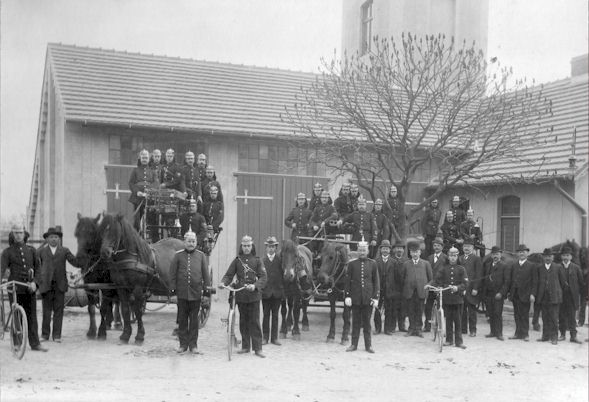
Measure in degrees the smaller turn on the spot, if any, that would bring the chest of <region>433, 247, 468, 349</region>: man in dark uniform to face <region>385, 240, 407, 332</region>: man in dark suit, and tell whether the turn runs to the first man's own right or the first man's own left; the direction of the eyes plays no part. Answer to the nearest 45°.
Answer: approximately 135° to the first man's own right

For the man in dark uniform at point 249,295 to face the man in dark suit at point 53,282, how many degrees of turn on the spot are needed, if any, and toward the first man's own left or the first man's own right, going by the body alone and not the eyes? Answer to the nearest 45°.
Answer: approximately 90° to the first man's own right

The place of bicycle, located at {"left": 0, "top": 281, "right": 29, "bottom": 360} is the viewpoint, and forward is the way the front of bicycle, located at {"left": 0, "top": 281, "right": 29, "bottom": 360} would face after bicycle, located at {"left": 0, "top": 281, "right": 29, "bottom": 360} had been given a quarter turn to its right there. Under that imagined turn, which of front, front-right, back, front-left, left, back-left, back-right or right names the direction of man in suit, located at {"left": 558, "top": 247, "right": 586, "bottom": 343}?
back-left

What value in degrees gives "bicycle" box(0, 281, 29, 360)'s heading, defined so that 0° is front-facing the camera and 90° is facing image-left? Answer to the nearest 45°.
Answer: approximately 315°

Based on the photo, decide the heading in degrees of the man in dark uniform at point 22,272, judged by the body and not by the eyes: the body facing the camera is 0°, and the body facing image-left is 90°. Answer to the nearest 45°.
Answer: approximately 0°

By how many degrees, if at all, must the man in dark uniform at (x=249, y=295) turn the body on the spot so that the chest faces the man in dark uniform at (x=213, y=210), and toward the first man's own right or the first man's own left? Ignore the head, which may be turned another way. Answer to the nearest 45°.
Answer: approximately 180°

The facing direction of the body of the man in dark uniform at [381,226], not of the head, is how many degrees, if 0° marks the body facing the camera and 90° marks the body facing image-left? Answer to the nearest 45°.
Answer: approximately 45°

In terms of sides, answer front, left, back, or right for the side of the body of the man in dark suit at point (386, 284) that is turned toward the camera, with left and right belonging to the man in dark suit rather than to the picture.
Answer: front

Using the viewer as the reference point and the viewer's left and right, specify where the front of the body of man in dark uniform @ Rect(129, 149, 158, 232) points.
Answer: facing the viewer

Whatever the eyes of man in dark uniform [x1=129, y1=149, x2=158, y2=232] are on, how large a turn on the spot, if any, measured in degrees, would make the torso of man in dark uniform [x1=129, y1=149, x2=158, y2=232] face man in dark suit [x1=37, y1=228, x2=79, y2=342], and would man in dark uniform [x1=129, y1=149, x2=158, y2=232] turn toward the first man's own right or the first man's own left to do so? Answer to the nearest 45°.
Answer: approximately 45° to the first man's own right

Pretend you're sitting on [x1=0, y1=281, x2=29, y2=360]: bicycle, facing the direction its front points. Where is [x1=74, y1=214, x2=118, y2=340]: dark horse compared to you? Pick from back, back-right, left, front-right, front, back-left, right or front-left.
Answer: left

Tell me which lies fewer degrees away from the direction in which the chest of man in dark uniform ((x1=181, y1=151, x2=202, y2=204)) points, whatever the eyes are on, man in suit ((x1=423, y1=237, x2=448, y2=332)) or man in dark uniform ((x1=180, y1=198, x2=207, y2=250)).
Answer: the man in dark uniform

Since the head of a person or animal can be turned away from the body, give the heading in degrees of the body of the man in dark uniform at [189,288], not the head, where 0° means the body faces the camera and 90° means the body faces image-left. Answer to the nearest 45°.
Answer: approximately 0°
